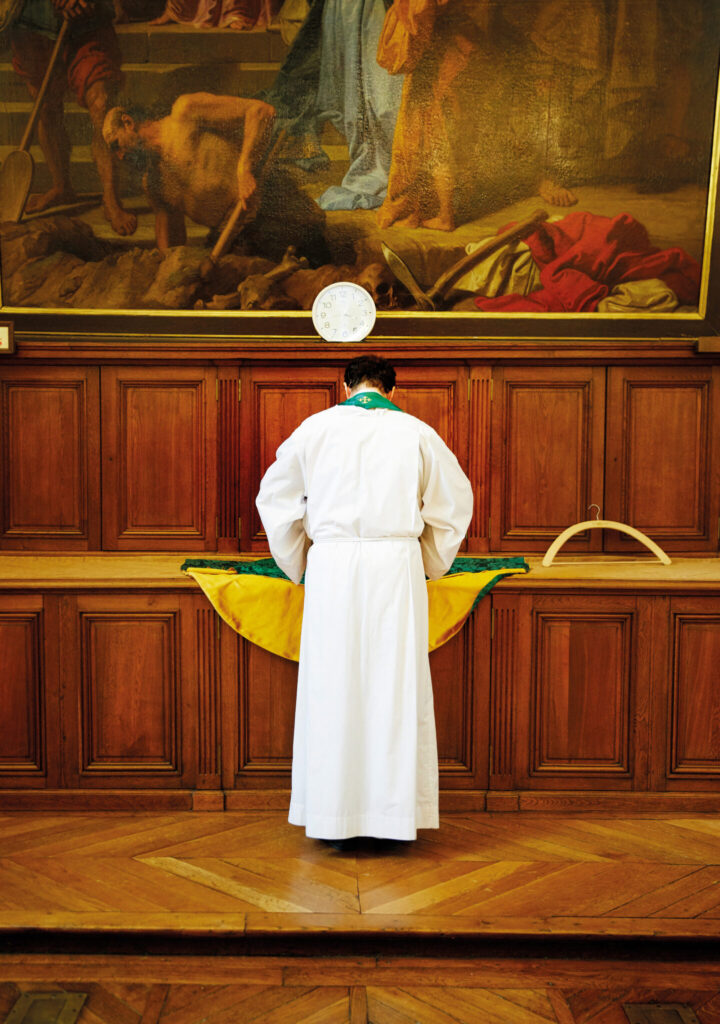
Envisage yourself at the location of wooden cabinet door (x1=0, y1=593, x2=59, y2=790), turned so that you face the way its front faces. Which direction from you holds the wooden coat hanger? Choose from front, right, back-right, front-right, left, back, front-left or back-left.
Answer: left

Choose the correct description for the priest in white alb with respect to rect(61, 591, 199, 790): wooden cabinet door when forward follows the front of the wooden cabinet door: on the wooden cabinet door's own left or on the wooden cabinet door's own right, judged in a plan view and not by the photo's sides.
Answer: on the wooden cabinet door's own left

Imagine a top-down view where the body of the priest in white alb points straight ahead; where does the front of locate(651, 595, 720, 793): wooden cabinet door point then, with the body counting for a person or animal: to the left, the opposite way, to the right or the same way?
the opposite way

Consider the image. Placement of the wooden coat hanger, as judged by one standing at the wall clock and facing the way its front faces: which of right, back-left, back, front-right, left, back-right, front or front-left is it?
left

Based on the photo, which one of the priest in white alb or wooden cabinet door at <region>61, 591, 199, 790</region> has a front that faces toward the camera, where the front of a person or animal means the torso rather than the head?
the wooden cabinet door

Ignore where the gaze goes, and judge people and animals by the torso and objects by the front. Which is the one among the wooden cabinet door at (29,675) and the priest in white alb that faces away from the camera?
the priest in white alb

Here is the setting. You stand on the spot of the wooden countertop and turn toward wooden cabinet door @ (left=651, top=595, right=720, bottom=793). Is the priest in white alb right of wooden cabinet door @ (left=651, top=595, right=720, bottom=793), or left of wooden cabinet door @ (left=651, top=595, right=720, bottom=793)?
right

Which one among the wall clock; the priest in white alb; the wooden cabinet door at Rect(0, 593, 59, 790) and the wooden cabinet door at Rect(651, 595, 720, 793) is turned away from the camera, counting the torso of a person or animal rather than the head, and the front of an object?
the priest in white alb

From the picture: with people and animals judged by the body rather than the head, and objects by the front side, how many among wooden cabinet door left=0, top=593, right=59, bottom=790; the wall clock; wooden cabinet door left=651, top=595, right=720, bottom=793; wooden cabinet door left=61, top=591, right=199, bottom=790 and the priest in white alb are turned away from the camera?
1

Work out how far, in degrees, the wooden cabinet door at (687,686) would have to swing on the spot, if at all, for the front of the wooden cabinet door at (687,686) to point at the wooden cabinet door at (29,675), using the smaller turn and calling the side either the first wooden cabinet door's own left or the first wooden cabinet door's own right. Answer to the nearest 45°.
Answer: approximately 90° to the first wooden cabinet door's own right

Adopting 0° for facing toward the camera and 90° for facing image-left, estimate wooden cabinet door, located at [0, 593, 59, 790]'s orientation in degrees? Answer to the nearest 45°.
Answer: approximately 0°

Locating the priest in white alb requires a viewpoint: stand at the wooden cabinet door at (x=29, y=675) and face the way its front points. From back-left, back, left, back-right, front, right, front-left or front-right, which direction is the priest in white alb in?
front-left

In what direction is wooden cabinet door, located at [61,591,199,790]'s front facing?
toward the camera

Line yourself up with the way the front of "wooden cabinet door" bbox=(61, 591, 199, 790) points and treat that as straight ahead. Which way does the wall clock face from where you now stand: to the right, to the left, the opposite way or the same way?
the same way

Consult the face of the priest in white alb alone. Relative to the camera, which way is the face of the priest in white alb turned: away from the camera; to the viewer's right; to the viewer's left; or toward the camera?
away from the camera
